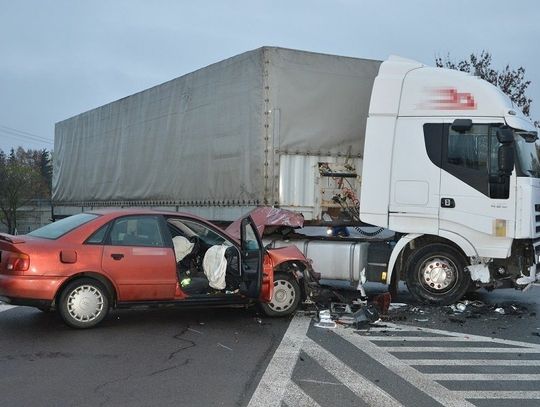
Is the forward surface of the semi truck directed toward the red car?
no

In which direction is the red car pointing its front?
to the viewer's right

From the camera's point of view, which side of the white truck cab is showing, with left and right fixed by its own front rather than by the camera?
right

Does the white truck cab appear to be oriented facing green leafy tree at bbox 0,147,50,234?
no

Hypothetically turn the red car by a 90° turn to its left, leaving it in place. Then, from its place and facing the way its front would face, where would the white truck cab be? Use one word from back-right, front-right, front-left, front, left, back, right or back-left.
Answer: right

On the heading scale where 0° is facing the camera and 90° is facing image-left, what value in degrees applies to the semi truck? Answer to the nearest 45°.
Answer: approximately 315°

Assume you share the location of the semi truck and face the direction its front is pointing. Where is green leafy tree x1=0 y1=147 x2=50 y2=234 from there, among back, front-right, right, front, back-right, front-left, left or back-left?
back
